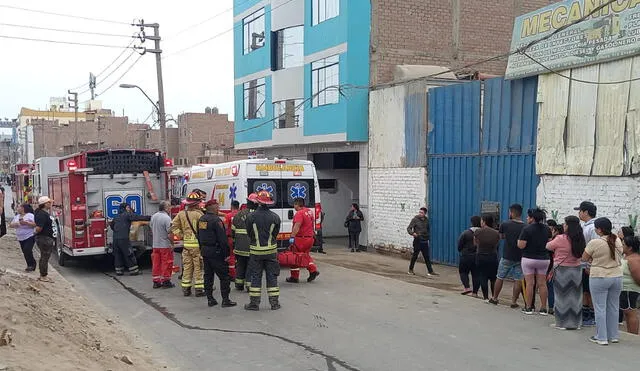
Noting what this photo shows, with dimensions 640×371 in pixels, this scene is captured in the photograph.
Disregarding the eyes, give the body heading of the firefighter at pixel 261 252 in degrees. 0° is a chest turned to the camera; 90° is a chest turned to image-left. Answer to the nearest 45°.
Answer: approximately 180°

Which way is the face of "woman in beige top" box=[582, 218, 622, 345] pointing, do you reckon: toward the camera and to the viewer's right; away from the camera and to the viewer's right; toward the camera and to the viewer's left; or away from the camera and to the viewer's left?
away from the camera and to the viewer's left

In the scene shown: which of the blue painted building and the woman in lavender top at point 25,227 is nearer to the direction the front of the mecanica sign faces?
the woman in lavender top

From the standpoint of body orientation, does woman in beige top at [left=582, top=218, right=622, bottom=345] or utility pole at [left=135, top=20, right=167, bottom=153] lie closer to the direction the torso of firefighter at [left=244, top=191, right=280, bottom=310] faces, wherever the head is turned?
the utility pole

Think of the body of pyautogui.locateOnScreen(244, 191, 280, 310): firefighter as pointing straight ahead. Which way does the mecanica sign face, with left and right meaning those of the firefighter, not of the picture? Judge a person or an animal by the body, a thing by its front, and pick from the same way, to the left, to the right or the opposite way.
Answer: to the left

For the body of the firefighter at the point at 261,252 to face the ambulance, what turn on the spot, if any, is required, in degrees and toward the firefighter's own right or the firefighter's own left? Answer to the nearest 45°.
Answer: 0° — they already face it
